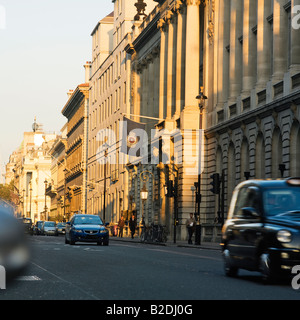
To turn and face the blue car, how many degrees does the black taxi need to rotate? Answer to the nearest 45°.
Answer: approximately 135° to its left

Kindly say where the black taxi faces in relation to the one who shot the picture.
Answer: facing the viewer and to the right of the viewer

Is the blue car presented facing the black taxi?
yes

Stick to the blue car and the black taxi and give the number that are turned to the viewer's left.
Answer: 0

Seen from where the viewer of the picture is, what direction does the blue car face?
facing the viewer
